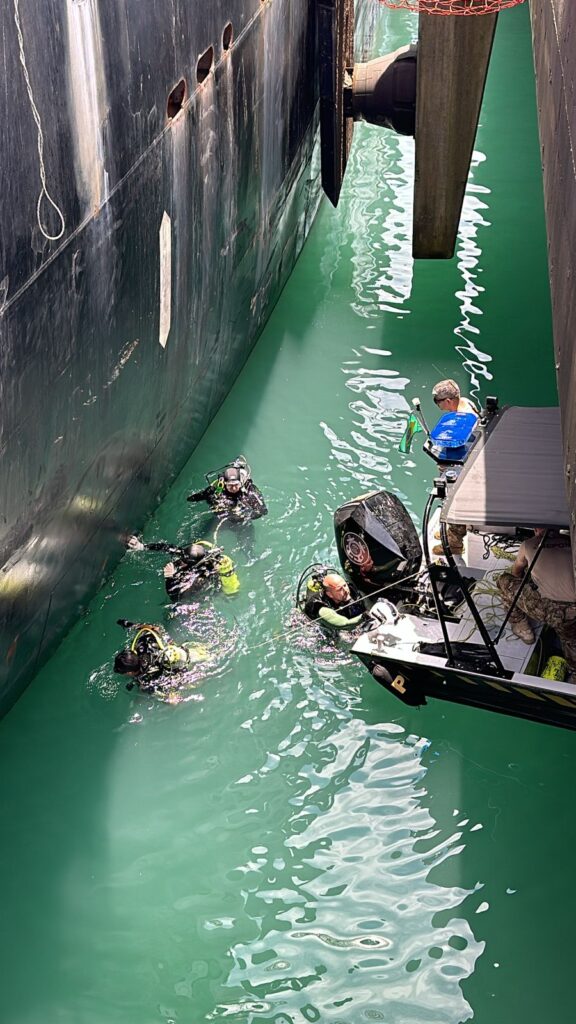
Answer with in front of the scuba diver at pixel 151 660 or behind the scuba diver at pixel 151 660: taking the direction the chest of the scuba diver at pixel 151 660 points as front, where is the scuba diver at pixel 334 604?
behind

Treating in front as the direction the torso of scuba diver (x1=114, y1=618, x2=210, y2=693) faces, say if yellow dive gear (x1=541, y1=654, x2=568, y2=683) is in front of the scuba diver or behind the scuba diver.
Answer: behind

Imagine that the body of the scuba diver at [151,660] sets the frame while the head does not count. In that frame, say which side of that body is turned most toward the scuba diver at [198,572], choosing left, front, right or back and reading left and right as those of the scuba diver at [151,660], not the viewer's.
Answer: right

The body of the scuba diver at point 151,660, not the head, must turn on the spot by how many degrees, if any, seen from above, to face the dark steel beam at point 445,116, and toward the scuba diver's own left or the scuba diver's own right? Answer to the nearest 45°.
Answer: approximately 135° to the scuba diver's own right

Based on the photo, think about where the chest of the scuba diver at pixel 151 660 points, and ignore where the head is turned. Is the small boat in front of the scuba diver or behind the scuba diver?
behind

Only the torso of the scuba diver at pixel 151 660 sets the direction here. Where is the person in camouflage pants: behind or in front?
behind

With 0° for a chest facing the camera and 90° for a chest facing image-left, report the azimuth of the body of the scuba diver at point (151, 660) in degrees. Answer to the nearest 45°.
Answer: approximately 90°

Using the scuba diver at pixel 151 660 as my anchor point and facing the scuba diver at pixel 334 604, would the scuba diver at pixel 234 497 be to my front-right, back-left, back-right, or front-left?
front-left

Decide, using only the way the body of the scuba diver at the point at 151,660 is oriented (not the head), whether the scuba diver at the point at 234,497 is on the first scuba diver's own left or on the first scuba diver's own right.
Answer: on the first scuba diver's own right
